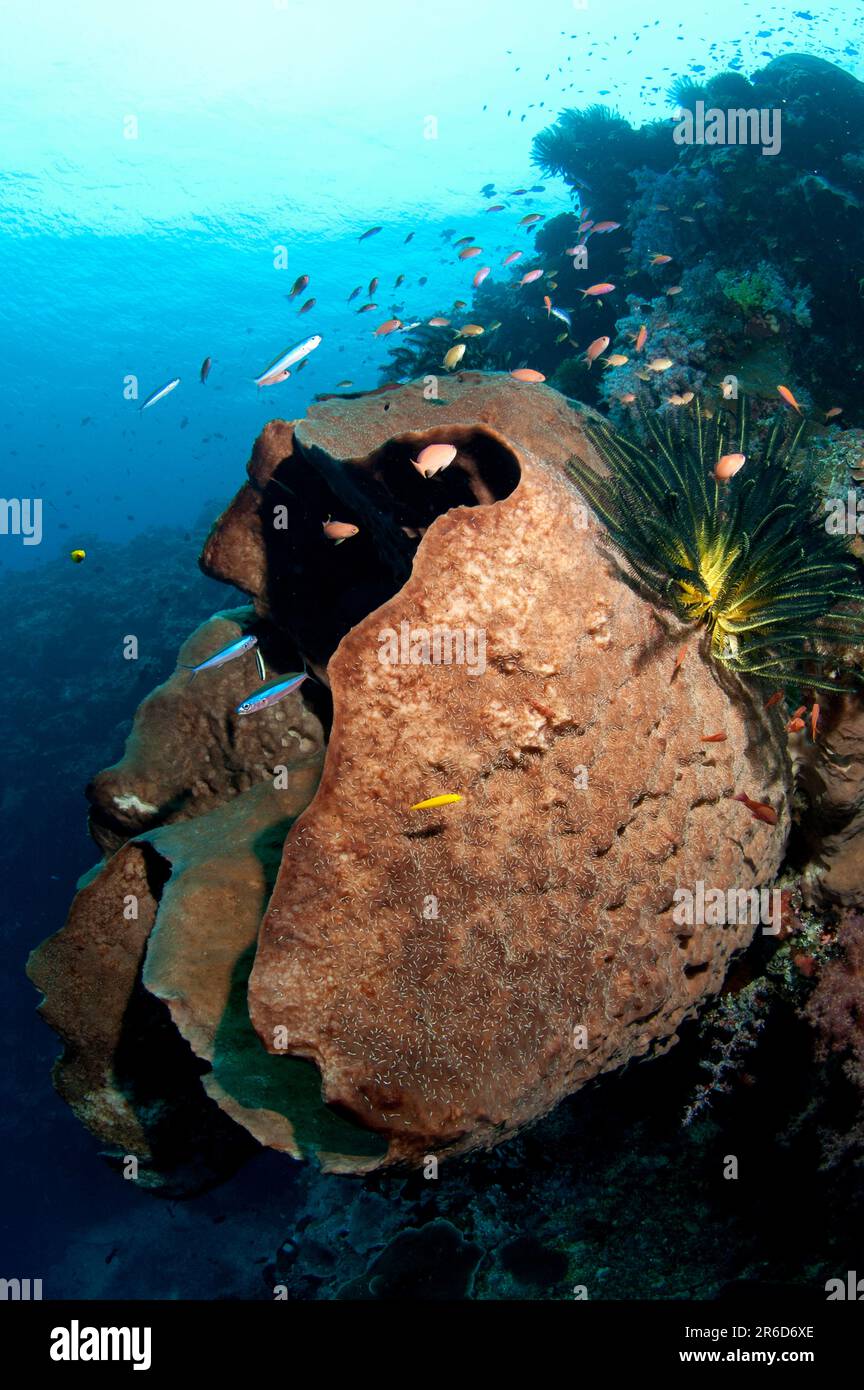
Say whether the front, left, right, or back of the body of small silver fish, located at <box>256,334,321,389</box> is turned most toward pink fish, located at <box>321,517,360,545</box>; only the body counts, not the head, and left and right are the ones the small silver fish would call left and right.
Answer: right

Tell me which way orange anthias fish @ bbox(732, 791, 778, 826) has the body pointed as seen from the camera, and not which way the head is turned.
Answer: to the viewer's right

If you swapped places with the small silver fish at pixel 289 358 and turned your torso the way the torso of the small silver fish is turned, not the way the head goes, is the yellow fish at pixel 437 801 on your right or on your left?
on your right

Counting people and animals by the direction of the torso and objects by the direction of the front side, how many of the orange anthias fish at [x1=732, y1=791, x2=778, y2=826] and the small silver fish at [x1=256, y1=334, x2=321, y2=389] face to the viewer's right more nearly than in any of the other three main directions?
2

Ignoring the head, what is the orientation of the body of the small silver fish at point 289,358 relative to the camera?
to the viewer's right
